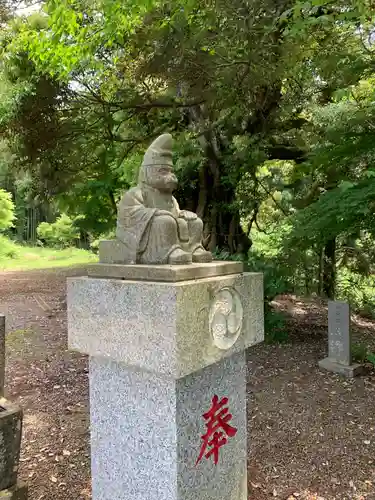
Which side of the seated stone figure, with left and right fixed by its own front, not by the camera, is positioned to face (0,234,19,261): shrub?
back

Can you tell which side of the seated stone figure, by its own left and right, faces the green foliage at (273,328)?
left

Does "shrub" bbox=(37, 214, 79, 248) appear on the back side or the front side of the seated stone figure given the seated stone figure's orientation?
on the back side

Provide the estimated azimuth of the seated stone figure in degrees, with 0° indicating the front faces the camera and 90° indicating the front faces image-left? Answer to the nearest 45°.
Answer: approximately 315°

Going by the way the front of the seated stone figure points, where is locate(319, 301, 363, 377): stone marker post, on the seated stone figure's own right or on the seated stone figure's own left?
on the seated stone figure's own left
